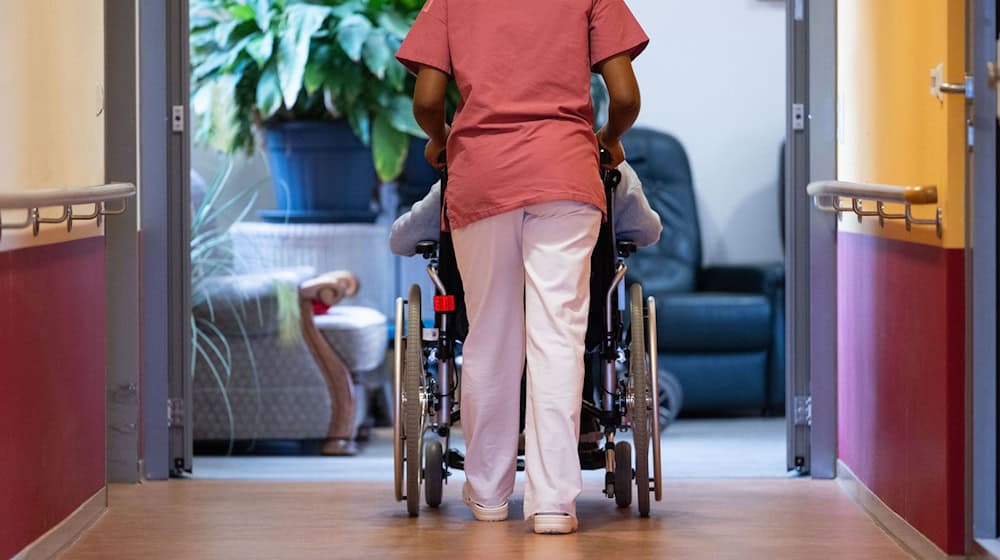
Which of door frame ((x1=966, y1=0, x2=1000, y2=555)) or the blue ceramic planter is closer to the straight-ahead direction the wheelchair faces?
the blue ceramic planter

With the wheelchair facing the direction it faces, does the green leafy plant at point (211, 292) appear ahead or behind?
ahead

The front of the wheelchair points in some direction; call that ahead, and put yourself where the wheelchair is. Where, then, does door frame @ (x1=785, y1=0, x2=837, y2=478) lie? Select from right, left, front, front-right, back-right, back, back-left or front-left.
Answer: front-right

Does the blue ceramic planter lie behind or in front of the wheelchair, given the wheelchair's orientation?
in front

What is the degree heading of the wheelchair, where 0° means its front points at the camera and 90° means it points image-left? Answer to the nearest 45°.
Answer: approximately 180°

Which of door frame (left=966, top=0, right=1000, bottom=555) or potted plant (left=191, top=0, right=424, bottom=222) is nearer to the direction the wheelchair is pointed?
the potted plant

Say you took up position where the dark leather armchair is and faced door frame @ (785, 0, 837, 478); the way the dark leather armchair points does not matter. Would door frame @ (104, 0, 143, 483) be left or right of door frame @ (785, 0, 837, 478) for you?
right
